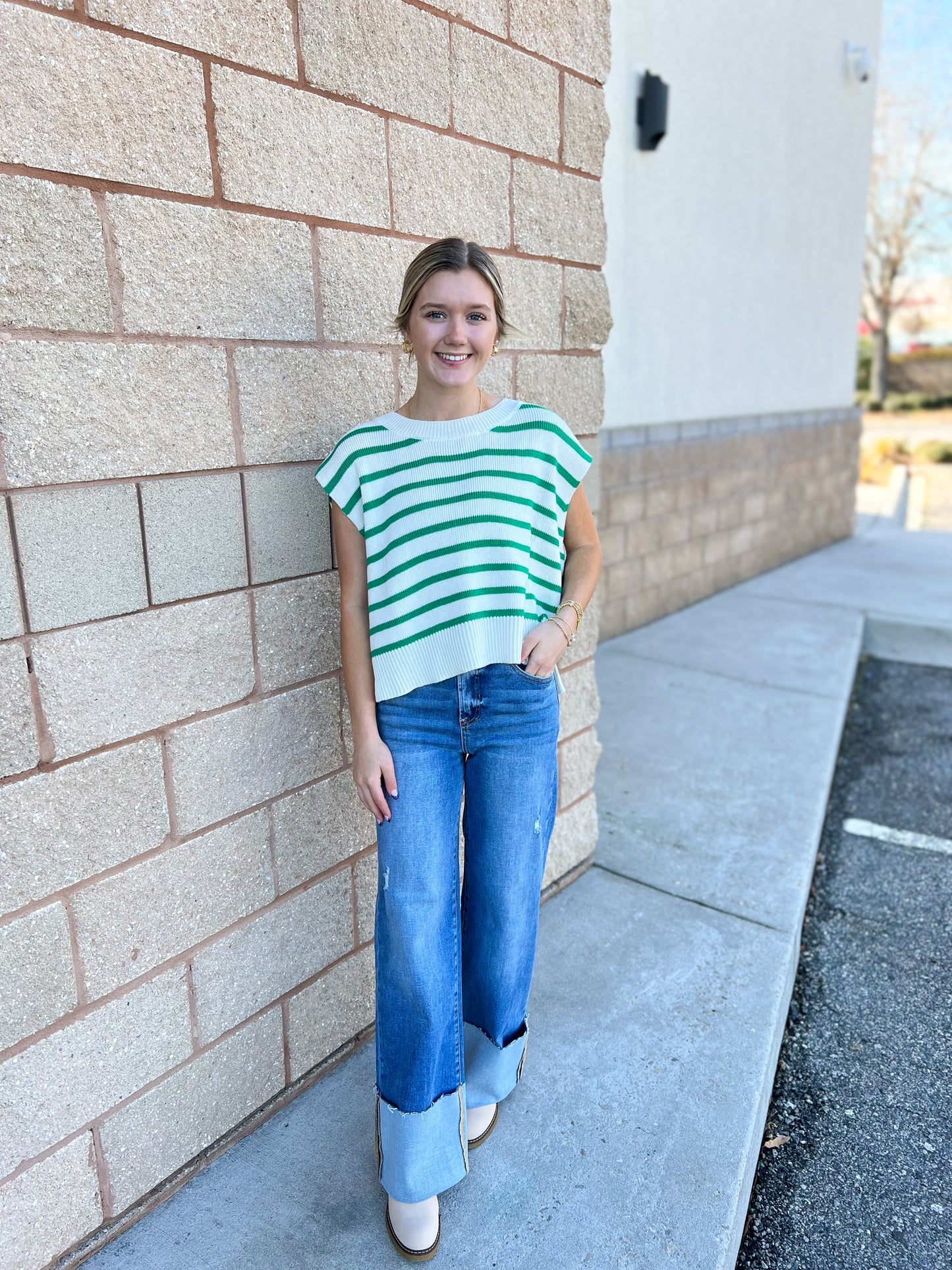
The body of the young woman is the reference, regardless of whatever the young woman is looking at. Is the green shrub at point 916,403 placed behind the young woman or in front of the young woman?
behind

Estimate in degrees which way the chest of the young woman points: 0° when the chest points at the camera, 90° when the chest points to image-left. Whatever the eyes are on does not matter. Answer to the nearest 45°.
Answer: approximately 0°

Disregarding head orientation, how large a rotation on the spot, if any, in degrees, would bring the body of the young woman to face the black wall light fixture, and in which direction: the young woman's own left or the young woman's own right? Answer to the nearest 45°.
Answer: approximately 180°
